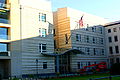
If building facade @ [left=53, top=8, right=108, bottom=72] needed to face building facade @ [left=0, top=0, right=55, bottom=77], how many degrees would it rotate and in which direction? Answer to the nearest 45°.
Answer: approximately 90° to its right
